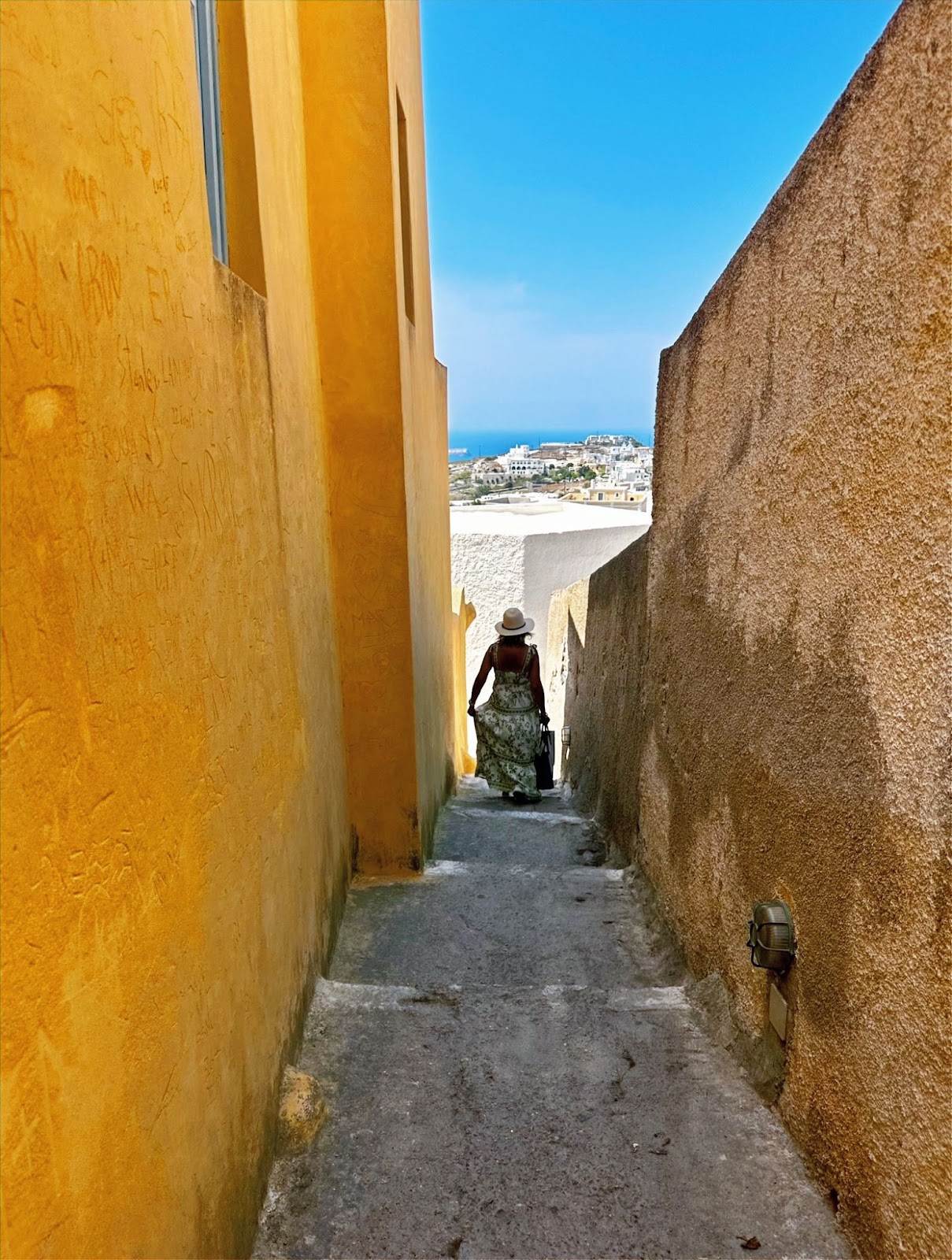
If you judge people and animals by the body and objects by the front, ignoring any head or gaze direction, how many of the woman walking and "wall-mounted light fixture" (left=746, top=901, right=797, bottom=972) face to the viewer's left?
1

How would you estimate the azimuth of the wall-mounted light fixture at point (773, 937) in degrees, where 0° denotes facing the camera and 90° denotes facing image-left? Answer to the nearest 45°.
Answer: approximately 90°

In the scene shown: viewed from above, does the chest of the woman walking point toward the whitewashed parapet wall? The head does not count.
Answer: yes

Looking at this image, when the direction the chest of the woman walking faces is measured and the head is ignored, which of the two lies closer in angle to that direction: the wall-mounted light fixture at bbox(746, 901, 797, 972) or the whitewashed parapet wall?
the whitewashed parapet wall

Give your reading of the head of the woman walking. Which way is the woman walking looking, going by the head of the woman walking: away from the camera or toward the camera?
away from the camera

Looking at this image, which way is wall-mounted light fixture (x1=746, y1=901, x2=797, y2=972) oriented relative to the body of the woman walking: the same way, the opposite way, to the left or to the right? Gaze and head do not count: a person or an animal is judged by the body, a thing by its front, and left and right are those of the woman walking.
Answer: to the left

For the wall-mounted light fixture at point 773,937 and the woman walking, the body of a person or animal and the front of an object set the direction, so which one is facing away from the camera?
the woman walking

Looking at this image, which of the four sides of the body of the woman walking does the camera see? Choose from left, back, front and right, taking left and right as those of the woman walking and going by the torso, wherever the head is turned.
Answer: back

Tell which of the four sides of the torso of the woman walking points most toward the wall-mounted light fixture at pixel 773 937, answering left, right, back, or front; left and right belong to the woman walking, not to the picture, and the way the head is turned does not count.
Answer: back
